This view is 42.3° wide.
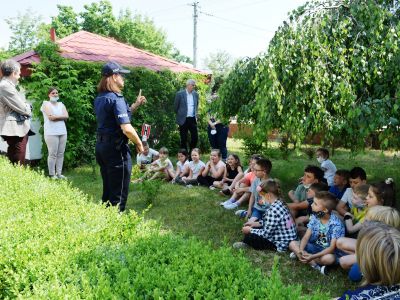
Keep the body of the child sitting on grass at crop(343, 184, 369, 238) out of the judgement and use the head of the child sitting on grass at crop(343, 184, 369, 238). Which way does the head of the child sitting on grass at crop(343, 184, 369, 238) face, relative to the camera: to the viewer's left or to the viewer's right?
to the viewer's left

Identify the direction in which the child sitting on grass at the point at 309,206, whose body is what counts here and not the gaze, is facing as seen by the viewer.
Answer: to the viewer's left

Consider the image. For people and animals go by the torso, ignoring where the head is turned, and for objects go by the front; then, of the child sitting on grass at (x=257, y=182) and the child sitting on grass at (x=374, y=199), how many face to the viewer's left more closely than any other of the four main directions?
2

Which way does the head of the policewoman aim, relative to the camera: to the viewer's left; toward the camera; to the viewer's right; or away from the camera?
to the viewer's right

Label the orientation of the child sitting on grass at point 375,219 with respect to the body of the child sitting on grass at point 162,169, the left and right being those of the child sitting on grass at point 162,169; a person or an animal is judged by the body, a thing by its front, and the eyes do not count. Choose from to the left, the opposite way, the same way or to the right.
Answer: to the right

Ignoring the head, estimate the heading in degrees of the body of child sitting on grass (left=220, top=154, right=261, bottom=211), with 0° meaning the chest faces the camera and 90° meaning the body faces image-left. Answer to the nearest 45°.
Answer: approximately 45°

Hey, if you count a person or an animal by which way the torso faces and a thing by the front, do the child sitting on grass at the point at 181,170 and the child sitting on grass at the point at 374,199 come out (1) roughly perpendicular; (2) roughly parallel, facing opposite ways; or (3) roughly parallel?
roughly perpendicular

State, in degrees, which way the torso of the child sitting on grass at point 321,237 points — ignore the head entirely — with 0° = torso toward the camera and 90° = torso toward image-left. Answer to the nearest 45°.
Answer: approximately 45°

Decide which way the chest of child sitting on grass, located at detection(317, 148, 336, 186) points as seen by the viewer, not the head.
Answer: to the viewer's left

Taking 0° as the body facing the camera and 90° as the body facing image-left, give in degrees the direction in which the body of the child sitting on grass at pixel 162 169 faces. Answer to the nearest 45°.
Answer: approximately 45°

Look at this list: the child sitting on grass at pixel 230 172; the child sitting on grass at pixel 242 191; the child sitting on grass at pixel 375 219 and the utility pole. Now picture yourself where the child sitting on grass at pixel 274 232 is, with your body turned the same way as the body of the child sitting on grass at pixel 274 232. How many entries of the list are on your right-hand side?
3

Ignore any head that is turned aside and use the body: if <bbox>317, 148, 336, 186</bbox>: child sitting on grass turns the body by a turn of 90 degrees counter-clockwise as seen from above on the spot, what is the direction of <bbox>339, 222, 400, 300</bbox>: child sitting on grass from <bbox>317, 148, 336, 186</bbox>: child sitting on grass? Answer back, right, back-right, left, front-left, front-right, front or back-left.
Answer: front

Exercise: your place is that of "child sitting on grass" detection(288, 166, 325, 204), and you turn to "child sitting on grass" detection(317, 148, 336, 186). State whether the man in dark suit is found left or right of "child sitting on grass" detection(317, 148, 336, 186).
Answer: left
